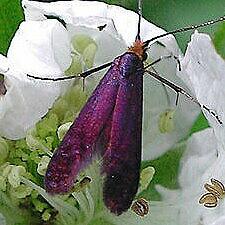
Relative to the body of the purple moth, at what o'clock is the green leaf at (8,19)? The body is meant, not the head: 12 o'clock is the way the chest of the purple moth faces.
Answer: The green leaf is roughly at 10 o'clock from the purple moth.

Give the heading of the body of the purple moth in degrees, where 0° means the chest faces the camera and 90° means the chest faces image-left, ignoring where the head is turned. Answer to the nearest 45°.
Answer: approximately 180°

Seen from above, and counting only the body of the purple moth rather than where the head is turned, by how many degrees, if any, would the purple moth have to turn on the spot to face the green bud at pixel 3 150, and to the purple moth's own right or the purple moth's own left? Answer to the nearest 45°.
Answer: approximately 90° to the purple moth's own left

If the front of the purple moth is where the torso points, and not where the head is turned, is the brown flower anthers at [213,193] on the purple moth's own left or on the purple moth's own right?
on the purple moth's own right
